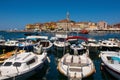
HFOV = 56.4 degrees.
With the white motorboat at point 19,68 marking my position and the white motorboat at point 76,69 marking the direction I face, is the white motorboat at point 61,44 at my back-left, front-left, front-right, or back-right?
front-left

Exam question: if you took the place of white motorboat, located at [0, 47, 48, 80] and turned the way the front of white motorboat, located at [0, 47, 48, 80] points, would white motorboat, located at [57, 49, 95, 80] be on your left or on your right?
on your left

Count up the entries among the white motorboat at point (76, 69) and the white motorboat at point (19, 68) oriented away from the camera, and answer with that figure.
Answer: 0

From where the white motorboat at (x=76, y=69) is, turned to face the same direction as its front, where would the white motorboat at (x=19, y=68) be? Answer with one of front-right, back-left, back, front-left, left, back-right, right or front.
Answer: right

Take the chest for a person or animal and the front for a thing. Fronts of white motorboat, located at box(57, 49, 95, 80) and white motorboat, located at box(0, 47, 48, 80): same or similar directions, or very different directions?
same or similar directions

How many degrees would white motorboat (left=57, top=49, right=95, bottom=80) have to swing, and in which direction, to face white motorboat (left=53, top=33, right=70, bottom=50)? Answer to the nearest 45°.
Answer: approximately 180°

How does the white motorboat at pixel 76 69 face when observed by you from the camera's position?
facing the viewer

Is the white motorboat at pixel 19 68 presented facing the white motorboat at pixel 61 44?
no
